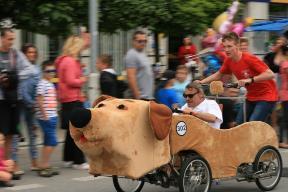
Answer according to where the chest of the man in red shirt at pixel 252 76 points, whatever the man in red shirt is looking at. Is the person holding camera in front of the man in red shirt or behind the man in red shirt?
in front

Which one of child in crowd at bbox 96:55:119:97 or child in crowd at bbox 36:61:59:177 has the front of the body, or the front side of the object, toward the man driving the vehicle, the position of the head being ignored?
child in crowd at bbox 36:61:59:177

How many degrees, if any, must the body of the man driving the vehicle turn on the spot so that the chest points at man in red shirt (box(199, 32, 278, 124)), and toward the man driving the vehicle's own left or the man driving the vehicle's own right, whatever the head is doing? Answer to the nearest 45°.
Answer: approximately 180°

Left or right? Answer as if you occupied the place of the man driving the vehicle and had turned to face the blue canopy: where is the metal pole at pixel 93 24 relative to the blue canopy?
left

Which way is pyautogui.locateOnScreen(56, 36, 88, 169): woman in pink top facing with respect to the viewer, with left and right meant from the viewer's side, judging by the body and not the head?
facing to the right of the viewer

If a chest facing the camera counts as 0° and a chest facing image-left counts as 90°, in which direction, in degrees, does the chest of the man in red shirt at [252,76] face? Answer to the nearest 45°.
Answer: approximately 45°

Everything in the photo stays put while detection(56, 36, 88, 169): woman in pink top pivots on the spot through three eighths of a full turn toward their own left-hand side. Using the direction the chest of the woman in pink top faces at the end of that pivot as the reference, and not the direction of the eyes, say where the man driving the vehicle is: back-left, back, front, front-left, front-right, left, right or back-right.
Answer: back

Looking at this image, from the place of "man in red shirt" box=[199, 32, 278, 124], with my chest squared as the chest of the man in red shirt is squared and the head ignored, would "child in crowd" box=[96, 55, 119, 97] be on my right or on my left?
on my right

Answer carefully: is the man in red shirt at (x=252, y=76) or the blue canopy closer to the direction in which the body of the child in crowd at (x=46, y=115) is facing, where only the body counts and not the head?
the man in red shirt

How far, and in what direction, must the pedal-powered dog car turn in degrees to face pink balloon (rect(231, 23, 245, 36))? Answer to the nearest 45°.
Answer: approximately 135° to its right
